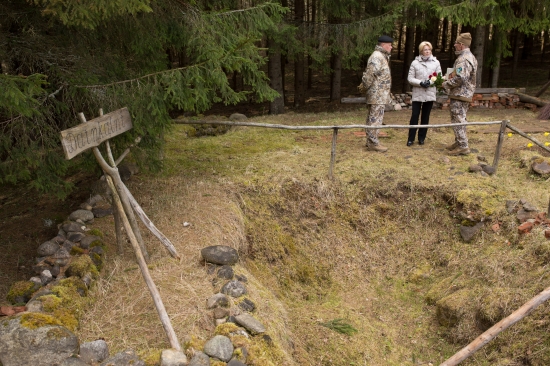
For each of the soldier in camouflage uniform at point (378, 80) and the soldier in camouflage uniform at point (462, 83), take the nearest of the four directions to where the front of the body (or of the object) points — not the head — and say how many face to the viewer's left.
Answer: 1

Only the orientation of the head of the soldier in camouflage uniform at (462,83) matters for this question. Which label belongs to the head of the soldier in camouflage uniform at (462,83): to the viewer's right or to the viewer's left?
to the viewer's left

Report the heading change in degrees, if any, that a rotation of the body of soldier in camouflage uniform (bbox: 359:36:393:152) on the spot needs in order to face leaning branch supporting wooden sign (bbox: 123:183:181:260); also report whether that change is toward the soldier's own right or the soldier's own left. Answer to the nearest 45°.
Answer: approximately 135° to the soldier's own right

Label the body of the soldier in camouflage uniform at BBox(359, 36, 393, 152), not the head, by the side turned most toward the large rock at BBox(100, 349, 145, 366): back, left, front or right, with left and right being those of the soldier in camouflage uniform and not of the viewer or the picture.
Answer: right

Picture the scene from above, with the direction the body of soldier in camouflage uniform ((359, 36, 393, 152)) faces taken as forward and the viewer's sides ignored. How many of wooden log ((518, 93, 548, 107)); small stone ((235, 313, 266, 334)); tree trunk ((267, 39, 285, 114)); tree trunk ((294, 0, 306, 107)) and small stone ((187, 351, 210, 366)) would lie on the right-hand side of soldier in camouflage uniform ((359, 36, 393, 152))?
2

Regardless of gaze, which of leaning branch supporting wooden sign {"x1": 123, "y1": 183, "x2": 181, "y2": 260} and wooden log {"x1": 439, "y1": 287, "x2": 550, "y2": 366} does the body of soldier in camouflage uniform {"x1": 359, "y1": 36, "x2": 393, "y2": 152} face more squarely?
the wooden log

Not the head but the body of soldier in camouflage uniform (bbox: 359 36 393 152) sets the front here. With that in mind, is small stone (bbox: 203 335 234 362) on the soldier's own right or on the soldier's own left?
on the soldier's own right

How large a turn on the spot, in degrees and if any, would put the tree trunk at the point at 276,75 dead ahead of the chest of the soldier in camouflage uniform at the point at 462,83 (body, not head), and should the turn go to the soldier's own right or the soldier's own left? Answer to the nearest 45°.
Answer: approximately 45° to the soldier's own right

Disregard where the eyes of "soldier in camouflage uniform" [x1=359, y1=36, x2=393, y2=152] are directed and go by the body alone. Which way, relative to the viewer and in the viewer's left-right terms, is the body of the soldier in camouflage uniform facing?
facing to the right of the viewer

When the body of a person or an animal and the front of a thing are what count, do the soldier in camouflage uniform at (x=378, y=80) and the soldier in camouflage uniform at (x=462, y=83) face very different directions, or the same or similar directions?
very different directions

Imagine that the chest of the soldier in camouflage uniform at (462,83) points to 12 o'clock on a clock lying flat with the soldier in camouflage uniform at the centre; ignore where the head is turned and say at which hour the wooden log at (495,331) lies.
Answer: The wooden log is roughly at 9 o'clock from the soldier in camouflage uniform.

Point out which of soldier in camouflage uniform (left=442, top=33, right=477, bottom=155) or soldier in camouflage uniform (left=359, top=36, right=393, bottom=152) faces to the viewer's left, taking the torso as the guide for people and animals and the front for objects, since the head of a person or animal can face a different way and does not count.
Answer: soldier in camouflage uniform (left=442, top=33, right=477, bottom=155)

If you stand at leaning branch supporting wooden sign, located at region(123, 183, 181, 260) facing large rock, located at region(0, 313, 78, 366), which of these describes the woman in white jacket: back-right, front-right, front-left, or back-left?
back-left

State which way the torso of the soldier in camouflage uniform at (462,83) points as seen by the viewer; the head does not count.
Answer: to the viewer's left

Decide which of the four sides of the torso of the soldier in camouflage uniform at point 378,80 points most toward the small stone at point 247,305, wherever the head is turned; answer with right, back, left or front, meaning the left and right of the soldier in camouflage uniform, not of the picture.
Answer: right
